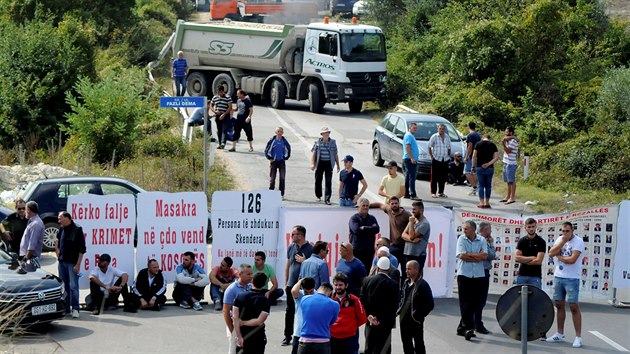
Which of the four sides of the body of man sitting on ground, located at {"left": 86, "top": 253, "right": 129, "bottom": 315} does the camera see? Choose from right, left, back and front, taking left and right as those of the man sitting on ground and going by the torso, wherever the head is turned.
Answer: front

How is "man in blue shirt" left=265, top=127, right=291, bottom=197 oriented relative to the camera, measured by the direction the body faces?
toward the camera

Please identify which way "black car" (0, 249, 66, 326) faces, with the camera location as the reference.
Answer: facing the viewer and to the right of the viewer

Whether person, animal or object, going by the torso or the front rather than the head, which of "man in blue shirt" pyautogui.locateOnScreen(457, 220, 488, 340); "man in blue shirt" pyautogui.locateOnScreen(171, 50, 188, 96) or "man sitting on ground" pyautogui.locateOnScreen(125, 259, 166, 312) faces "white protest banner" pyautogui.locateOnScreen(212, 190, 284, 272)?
"man in blue shirt" pyautogui.locateOnScreen(171, 50, 188, 96)

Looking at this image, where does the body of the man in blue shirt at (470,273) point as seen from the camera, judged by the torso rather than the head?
toward the camera

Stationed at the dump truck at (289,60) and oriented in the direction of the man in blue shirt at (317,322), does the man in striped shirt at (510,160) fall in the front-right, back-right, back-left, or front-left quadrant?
front-left
